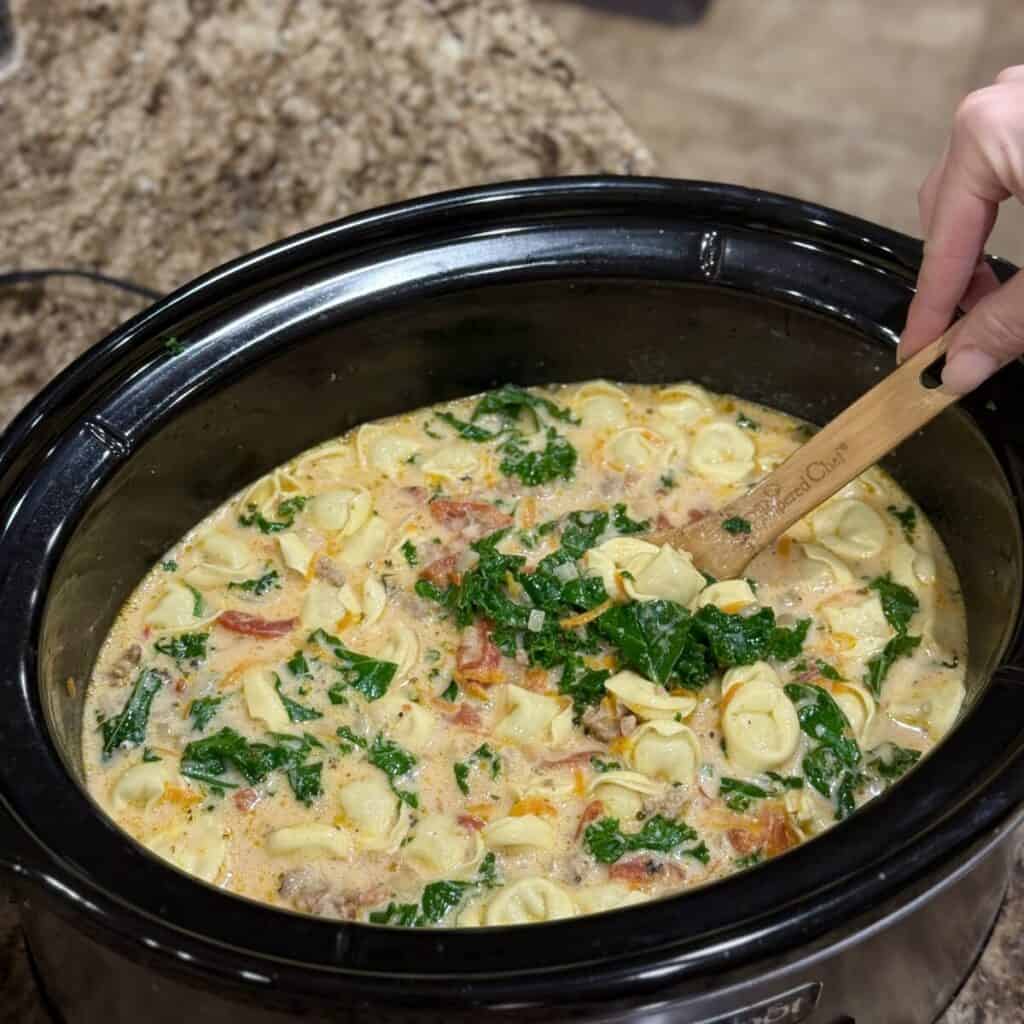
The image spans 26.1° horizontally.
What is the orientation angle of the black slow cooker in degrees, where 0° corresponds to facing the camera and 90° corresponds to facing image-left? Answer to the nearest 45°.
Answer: approximately 315°
